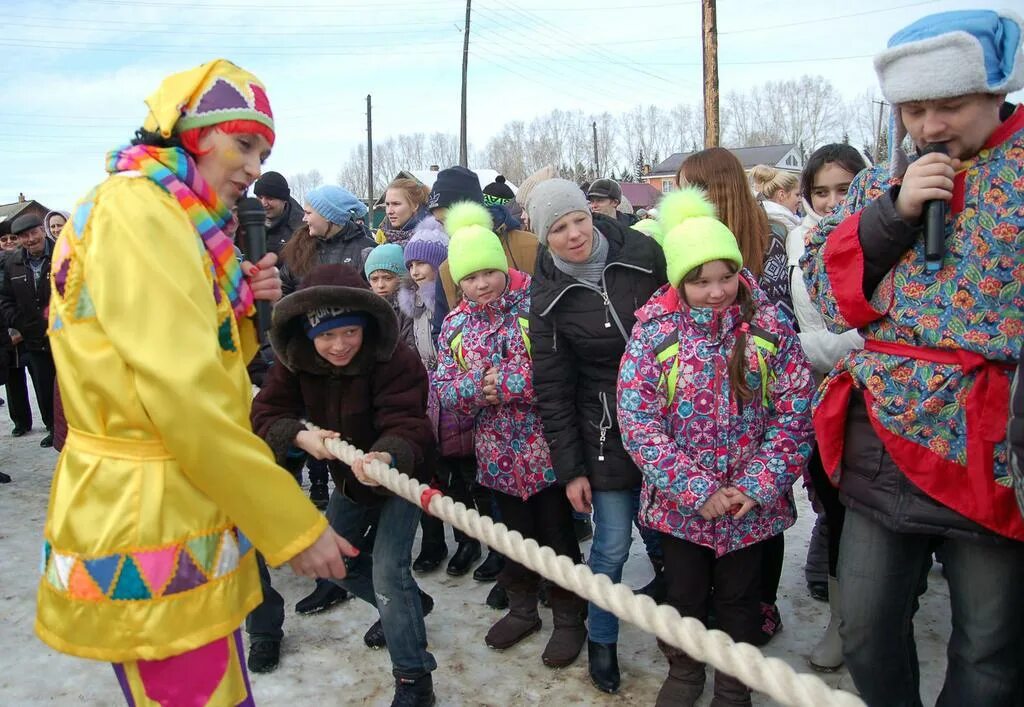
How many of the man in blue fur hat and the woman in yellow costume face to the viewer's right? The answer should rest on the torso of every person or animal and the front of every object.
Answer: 1

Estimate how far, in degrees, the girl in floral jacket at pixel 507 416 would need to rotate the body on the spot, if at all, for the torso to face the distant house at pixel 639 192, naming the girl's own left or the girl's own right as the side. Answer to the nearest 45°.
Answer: approximately 180°

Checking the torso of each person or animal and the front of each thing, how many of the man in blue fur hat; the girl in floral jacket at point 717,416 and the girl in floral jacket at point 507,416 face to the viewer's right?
0

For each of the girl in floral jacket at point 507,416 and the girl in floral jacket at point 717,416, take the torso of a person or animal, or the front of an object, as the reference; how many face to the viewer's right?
0

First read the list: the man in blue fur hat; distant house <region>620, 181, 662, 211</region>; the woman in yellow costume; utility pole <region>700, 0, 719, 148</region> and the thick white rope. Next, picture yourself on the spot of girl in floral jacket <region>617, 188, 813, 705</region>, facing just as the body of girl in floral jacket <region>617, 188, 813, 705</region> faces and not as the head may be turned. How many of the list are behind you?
2

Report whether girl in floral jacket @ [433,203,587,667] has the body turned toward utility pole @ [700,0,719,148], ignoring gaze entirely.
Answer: no

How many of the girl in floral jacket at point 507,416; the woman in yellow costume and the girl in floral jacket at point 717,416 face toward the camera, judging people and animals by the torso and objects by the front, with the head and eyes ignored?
2

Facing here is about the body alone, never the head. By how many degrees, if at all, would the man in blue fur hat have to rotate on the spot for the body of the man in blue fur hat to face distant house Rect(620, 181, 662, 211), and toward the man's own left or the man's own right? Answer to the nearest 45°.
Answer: approximately 135° to the man's own right

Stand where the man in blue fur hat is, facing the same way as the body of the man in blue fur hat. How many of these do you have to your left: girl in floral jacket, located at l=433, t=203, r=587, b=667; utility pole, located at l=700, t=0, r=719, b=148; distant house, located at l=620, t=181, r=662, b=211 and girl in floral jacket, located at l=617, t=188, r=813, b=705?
0

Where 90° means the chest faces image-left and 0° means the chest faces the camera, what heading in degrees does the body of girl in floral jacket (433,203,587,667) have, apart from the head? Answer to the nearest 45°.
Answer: approximately 0°

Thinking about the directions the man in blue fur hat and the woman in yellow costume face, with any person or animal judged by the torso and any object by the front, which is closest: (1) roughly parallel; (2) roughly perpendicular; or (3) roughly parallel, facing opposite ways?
roughly parallel, facing opposite ways

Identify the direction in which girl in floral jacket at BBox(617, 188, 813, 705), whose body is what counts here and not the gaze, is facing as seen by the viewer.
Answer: toward the camera

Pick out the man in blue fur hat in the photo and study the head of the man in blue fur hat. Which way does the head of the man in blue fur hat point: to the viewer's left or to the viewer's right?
to the viewer's left

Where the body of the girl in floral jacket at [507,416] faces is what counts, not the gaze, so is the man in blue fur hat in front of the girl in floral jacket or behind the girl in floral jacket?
in front

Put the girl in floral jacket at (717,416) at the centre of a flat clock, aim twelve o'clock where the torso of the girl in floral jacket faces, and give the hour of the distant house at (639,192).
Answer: The distant house is roughly at 6 o'clock from the girl in floral jacket.

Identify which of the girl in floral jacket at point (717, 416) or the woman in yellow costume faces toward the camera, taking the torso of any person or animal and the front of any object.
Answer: the girl in floral jacket

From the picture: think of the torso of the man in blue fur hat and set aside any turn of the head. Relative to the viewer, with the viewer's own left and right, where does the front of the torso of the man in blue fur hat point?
facing the viewer and to the left of the viewer

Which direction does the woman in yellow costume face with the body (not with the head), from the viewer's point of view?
to the viewer's right
